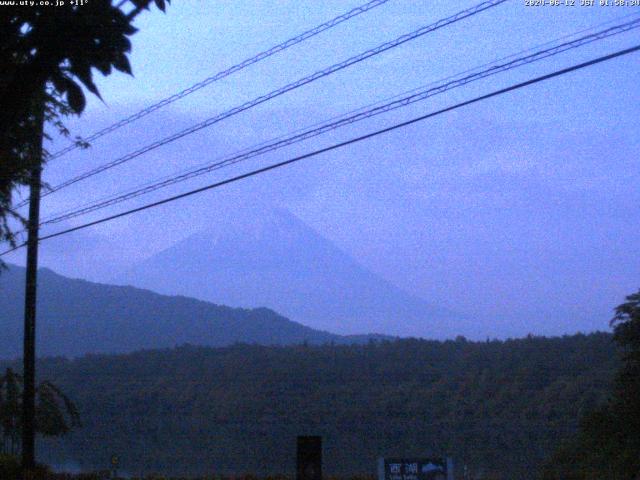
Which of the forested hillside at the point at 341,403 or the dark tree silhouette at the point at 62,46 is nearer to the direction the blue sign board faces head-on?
the dark tree silhouette

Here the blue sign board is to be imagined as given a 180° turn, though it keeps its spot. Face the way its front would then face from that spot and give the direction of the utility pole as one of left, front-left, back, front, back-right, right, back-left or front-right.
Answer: front-left

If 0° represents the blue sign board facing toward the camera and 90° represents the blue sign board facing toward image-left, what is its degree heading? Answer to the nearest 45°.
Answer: approximately 0°

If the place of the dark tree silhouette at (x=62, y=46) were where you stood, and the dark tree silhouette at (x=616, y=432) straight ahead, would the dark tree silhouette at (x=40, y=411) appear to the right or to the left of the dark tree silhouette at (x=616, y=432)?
left

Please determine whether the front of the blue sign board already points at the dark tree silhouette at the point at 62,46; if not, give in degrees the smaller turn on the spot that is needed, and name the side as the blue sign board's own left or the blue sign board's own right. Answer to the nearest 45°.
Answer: approximately 45° to the blue sign board's own right

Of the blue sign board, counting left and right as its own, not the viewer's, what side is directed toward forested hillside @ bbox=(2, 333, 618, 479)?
back

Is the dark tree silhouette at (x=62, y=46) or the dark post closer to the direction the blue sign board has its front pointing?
the dark tree silhouette
